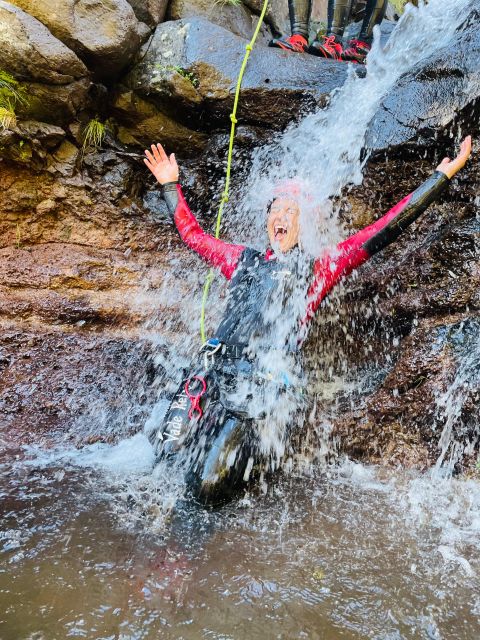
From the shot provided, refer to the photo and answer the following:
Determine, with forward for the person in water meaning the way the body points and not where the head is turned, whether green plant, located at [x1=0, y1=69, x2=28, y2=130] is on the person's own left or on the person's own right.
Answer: on the person's own right

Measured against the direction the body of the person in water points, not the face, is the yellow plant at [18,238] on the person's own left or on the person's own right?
on the person's own right

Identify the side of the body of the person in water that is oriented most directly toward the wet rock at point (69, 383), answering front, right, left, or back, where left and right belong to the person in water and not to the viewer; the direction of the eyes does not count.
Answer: right

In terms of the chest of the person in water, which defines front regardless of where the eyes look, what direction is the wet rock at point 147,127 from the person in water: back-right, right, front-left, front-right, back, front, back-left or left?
back-right

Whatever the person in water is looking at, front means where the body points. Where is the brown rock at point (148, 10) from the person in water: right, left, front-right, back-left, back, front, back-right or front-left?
back-right

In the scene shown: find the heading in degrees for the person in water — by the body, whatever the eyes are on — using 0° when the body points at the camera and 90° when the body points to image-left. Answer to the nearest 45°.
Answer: approximately 0°

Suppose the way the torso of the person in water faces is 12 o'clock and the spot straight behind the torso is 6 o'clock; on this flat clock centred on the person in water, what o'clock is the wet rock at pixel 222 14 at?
The wet rock is roughly at 5 o'clock from the person in water.
